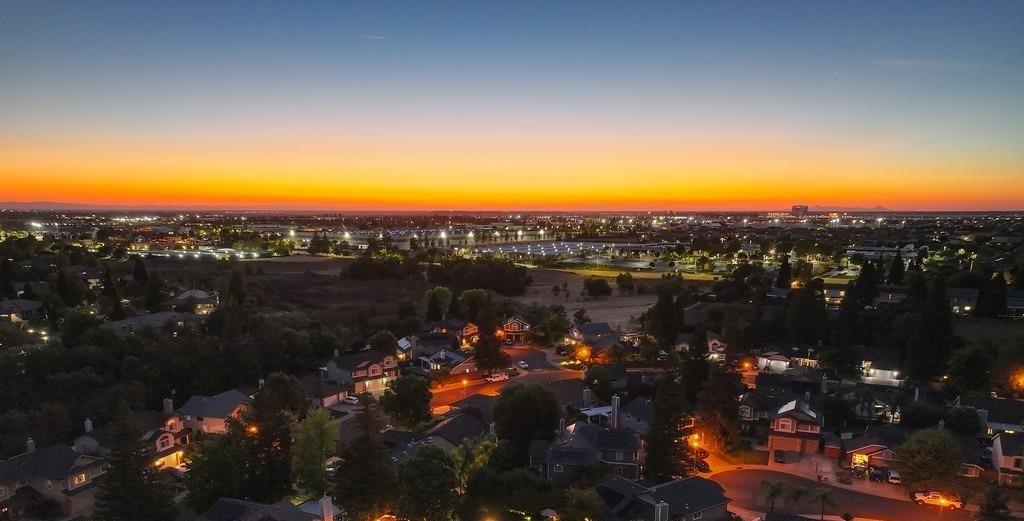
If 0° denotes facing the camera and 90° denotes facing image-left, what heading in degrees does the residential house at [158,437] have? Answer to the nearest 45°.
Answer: approximately 315°

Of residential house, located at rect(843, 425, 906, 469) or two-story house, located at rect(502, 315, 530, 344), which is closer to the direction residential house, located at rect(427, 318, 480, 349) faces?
the residential house

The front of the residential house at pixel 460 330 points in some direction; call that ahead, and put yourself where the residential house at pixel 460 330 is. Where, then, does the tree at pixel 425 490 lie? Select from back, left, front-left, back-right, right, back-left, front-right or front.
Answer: front-right

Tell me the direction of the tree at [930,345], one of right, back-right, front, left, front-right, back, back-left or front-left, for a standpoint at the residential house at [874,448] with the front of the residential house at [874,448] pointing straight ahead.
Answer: back

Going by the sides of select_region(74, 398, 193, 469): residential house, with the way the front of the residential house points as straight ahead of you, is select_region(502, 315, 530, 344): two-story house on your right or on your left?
on your left

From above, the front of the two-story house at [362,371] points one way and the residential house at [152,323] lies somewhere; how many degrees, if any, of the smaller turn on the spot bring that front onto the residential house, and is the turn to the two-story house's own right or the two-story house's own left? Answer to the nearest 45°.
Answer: approximately 180°

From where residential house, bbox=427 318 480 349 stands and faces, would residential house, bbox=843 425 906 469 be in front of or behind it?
in front

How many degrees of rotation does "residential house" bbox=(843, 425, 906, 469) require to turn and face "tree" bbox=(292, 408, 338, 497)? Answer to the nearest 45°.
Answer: approximately 45° to its right

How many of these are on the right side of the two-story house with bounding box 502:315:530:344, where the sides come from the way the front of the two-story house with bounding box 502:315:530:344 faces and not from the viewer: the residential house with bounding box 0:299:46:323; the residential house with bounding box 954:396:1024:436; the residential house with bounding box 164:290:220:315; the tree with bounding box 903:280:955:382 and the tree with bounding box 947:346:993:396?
2

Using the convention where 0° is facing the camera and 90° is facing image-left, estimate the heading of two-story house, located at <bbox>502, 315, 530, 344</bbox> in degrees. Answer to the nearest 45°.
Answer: approximately 0°
